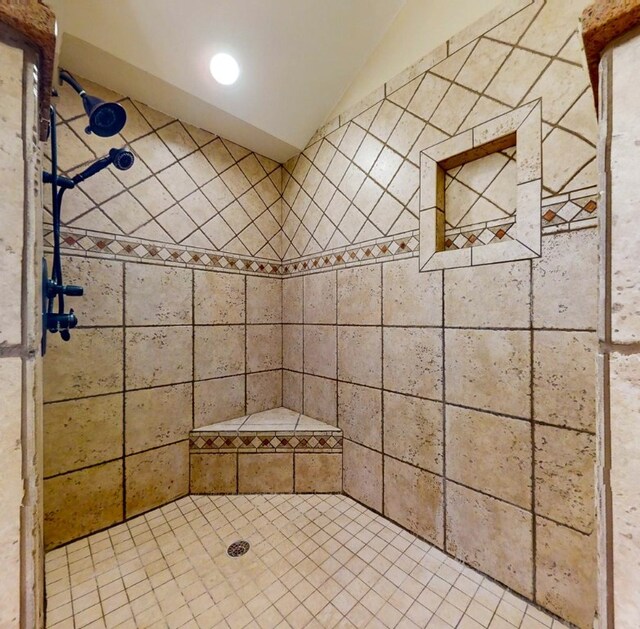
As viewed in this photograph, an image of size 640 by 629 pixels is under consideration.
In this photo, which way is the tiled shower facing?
toward the camera

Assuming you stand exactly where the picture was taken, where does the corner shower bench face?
facing the viewer
